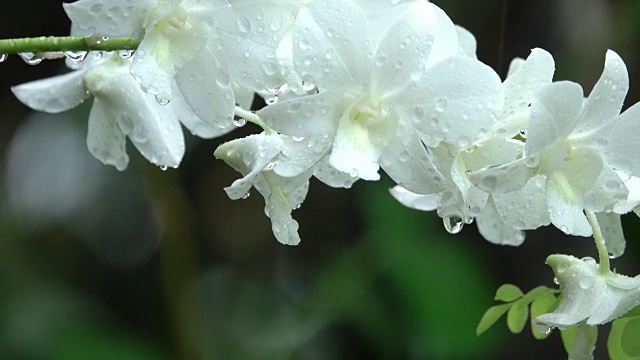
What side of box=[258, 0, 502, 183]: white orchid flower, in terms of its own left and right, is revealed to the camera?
front

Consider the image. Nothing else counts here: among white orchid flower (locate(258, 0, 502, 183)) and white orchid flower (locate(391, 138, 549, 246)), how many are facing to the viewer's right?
0
